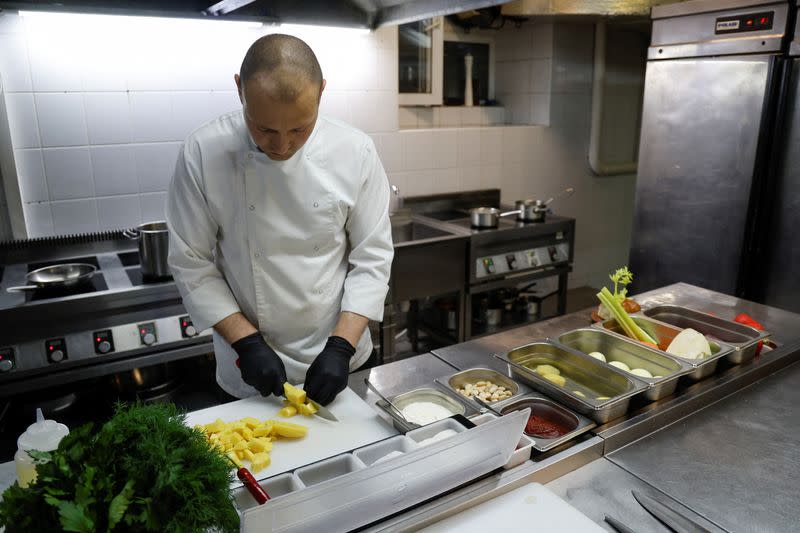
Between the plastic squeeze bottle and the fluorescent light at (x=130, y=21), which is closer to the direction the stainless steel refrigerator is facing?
the plastic squeeze bottle

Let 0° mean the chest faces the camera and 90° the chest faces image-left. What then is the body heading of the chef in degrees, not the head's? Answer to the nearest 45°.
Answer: approximately 0°

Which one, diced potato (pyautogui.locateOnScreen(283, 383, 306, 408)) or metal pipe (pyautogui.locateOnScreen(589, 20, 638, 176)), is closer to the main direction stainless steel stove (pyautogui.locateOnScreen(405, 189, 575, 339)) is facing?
the diced potato

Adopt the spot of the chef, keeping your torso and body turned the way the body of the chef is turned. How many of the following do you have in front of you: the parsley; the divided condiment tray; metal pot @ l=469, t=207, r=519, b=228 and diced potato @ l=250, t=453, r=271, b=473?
3

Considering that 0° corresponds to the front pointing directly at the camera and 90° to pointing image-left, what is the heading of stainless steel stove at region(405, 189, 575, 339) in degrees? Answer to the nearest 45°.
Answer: approximately 315°

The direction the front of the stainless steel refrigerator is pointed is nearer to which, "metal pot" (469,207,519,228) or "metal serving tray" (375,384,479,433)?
the metal serving tray

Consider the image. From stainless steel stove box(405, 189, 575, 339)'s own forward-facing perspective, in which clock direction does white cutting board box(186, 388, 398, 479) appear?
The white cutting board is roughly at 2 o'clock from the stainless steel stove.

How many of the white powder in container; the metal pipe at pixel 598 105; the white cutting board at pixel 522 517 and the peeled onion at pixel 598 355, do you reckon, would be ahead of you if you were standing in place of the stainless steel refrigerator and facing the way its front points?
3

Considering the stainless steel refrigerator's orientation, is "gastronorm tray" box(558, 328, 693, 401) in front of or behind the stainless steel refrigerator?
in front

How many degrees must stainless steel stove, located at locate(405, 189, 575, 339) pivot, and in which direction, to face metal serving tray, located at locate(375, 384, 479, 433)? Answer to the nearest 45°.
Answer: approximately 45° to its right

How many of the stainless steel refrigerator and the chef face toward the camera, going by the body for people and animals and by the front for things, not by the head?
2

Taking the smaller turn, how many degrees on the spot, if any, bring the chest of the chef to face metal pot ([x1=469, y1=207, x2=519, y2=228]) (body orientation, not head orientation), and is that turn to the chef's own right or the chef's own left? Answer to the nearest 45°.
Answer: approximately 135° to the chef's own left

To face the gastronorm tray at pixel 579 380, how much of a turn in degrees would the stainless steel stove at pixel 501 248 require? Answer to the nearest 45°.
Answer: approximately 45° to its right

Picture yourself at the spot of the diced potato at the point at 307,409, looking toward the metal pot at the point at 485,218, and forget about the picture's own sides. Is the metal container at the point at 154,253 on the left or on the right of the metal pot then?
left
